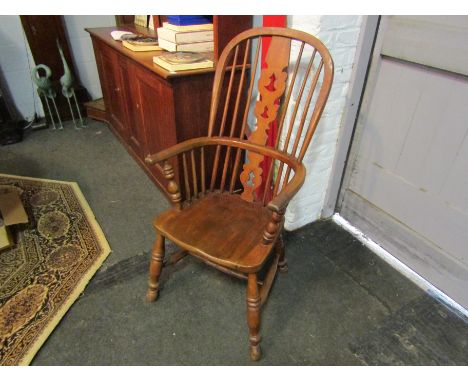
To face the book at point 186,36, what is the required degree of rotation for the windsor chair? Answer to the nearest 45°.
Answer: approximately 90° to its right

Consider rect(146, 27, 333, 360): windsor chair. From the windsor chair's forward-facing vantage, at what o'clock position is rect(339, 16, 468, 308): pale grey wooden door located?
The pale grey wooden door is roughly at 7 o'clock from the windsor chair.

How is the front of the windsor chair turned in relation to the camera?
facing the viewer and to the left of the viewer

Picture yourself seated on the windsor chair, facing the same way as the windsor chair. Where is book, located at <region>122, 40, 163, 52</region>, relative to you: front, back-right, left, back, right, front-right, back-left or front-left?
right

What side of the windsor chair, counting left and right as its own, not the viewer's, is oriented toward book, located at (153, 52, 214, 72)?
right

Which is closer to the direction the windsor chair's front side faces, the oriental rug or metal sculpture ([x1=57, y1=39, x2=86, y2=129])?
the oriental rug

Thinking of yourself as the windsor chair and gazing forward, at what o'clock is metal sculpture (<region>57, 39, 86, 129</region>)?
The metal sculpture is roughly at 3 o'clock from the windsor chair.

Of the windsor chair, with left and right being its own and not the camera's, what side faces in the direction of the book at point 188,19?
right

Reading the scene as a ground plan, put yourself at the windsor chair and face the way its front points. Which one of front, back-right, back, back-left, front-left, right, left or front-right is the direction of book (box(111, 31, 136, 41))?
right

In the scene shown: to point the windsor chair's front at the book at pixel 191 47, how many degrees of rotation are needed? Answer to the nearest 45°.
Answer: approximately 90° to its right

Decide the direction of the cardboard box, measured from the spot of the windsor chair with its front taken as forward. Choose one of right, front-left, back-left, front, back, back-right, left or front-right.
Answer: front-right

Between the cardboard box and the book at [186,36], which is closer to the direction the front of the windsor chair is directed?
the cardboard box

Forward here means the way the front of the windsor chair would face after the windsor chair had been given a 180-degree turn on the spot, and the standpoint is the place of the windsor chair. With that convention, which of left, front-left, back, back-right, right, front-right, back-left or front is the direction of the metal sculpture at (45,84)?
left
